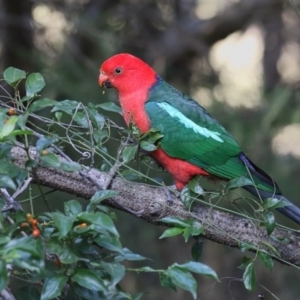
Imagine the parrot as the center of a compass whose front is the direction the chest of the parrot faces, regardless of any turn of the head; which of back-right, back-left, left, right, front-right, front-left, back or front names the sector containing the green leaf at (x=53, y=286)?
left

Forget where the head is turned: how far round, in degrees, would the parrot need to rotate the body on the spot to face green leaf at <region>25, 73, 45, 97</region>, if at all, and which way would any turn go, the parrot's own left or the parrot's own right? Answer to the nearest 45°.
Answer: approximately 45° to the parrot's own left

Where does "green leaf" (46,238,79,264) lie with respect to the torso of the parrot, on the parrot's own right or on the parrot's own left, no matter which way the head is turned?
on the parrot's own left

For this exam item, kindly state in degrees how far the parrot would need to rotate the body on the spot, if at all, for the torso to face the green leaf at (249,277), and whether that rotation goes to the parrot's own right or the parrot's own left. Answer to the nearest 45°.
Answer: approximately 180°

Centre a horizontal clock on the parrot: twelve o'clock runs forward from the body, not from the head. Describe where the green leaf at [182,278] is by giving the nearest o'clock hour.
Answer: The green leaf is roughly at 9 o'clock from the parrot.

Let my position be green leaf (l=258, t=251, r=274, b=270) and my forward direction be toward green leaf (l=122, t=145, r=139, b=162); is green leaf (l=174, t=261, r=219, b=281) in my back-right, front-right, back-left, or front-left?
front-left

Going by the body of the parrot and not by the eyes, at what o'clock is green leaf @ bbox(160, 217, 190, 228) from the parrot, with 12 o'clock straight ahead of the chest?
The green leaf is roughly at 9 o'clock from the parrot.

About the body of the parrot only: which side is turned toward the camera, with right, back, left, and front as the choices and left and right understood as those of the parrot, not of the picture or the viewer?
left

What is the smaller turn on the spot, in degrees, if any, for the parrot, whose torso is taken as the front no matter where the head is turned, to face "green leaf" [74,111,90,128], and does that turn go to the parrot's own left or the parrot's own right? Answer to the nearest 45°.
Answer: approximately 45° to the parrot's own left

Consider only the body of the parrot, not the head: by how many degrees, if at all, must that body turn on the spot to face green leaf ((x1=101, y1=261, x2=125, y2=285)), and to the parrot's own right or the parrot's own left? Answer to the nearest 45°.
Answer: approximately 90° to the parrot's own left
